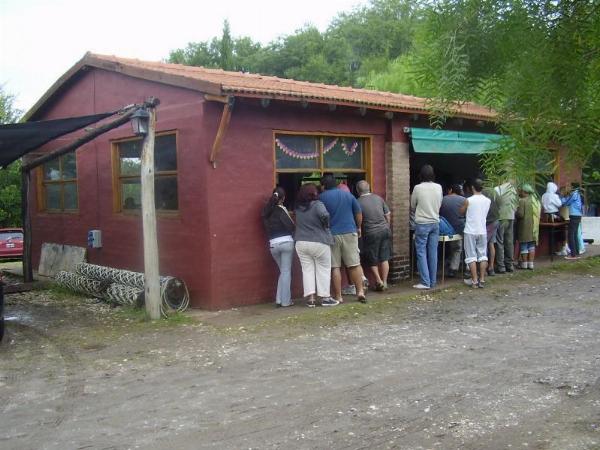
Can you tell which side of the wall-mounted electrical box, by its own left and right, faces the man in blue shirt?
left

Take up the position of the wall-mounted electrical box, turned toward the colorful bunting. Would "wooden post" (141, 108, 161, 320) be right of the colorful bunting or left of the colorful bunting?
right

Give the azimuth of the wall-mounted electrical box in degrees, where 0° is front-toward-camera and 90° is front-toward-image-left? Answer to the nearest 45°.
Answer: approximately 45°

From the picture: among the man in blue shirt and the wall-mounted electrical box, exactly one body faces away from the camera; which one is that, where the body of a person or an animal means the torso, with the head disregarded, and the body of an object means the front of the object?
the man in blue shirt

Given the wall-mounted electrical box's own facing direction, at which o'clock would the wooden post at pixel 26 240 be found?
The wooden post is roughly at 3 o'clock from the wall-mounted electrical box.

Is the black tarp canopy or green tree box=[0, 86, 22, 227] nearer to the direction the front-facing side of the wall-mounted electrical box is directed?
the black tarp canopy

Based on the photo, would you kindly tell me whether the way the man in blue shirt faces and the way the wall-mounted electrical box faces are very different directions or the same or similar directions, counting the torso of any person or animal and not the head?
very different directions

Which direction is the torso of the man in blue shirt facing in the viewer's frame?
away from the camera

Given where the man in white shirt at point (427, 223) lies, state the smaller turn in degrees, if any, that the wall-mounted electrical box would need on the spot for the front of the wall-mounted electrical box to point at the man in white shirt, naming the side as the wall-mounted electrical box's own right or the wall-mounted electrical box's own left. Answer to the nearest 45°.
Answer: approximately 90° to the wall-mounted electrical box's own left

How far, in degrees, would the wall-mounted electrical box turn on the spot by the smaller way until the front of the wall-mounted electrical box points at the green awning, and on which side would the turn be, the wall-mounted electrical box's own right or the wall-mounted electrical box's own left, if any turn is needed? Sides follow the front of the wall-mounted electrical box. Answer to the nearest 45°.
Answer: approximately 135° to the wall-mounted electrical box's own left

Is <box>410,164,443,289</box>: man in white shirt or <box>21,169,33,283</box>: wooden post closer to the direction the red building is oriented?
the man in white shirt

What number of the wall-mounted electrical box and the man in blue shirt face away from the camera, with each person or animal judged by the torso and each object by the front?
1

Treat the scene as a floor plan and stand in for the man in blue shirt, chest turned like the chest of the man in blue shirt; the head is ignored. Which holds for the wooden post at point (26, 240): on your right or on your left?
on your left
